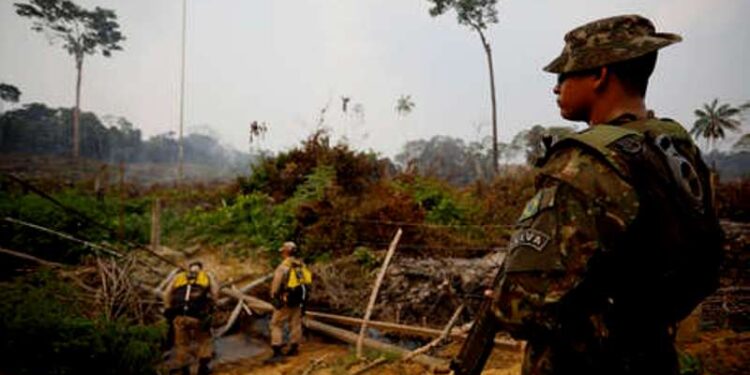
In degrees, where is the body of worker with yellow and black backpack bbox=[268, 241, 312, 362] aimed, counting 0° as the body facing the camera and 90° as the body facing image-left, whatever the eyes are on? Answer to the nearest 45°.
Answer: approximately 135°

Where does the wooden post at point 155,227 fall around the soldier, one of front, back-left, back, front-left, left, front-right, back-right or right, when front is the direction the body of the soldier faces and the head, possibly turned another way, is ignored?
front

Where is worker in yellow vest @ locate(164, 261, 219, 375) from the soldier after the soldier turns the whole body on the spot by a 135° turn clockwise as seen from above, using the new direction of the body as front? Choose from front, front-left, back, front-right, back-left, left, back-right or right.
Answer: back-left

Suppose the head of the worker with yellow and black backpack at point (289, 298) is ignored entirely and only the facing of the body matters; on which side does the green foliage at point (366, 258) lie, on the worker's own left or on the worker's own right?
on the worker's own right

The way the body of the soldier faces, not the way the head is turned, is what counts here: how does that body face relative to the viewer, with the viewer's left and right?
facing away from the viewer and to the left of the viewer

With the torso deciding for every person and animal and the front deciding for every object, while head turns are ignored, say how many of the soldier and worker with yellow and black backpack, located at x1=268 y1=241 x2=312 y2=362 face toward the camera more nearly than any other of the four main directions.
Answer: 0

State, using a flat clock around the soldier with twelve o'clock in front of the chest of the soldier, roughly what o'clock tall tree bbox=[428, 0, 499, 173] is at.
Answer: The tall tree is roughly at 1 o'clock from the soldier.

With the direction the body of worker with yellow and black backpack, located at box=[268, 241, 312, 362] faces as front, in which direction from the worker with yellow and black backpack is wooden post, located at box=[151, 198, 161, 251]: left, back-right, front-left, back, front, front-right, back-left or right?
front

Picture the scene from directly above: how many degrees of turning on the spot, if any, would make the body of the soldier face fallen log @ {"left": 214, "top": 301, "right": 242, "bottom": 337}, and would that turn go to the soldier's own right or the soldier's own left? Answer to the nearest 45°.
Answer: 0° — they already face it
